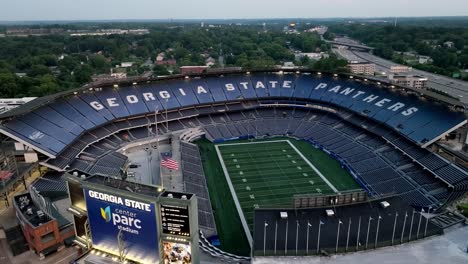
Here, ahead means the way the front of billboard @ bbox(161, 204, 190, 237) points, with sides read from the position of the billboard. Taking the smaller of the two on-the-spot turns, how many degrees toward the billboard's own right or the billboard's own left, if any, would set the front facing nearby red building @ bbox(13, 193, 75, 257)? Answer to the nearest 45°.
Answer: approximately 135° to the billboard's own right

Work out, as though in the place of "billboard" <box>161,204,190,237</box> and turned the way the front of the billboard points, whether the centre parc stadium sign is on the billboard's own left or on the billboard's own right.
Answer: on the billboard's own right

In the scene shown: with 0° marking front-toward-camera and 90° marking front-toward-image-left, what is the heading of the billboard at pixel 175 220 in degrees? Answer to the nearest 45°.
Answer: approximately 0°
